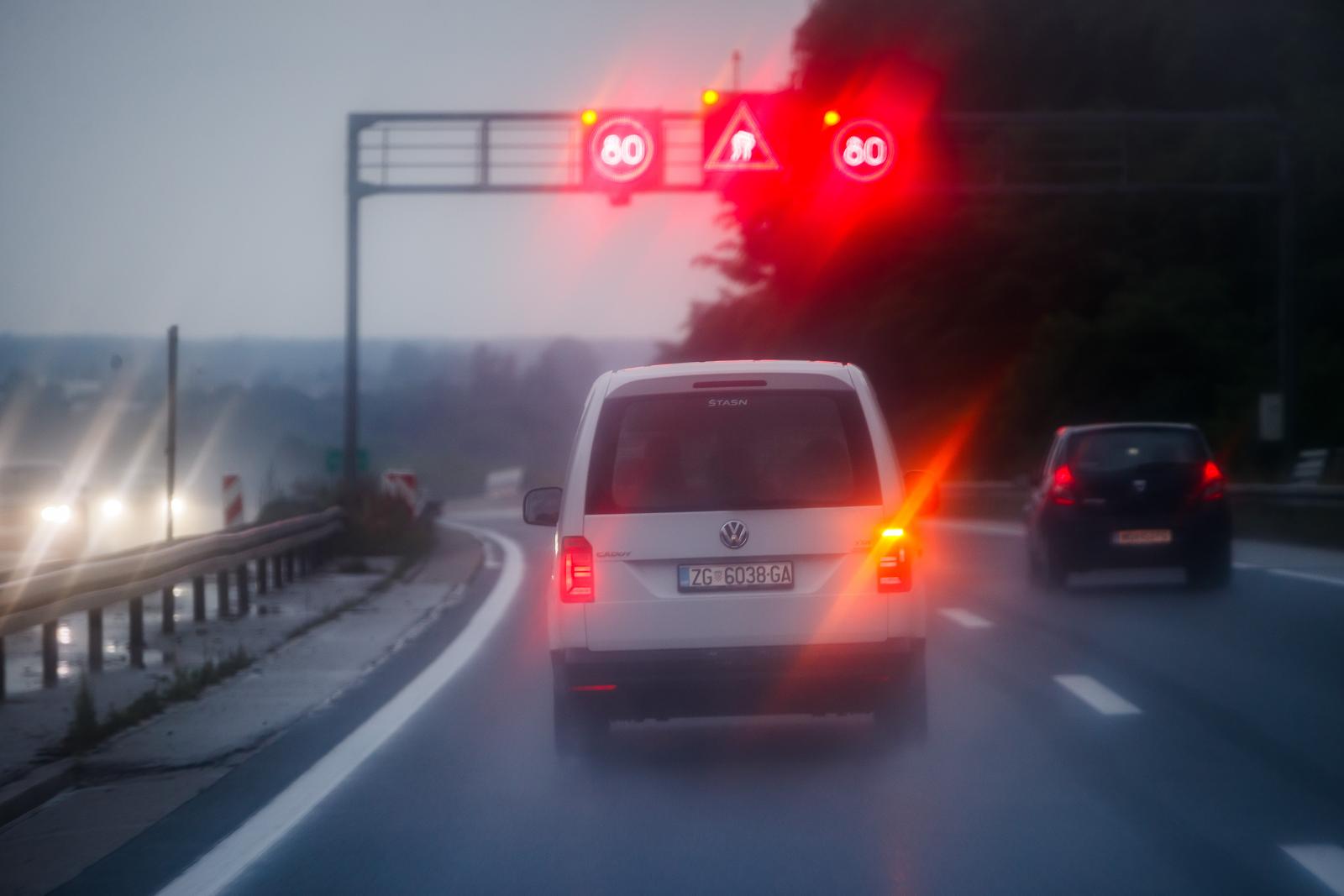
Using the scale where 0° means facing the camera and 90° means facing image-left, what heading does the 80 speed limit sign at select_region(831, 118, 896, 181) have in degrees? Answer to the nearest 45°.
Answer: approximately 0°

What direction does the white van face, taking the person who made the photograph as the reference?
facing away from the viewer

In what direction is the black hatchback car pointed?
away from the camera

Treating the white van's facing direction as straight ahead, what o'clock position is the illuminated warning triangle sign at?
The illuminated warning triangle sign is roughly at 12 o'clock from the white van.

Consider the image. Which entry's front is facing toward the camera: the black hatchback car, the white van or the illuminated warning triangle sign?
the illuminated warning triangle sign

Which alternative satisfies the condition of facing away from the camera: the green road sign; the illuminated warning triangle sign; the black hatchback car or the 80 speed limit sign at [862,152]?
the black hatchback car

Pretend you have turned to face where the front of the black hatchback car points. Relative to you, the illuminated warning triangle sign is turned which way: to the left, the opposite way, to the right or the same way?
the opposite way

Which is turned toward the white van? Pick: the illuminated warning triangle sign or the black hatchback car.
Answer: the illuminated warning triangle sign

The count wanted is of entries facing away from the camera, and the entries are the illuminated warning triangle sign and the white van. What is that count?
1
